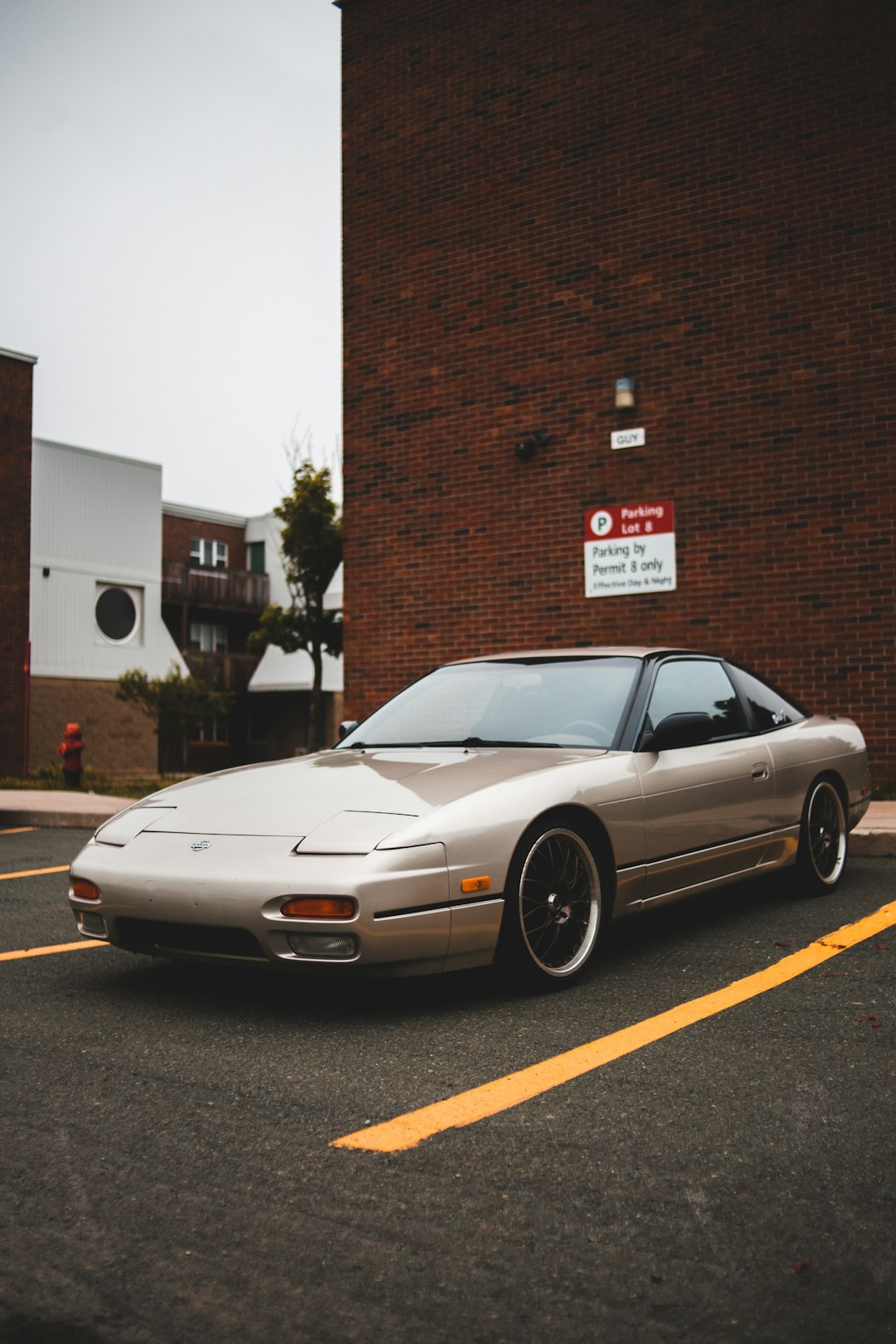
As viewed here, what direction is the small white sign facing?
toward the camera

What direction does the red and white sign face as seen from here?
toward the camera

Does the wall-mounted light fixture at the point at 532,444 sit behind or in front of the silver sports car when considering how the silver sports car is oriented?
behind

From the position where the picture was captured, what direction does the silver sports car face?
facing the viewer and to the left of the viewer

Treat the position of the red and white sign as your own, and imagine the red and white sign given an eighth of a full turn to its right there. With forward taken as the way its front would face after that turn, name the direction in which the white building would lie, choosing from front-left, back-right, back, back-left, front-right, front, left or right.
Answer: right

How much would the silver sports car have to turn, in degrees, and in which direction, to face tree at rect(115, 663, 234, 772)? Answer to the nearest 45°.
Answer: approximately 135° to its right

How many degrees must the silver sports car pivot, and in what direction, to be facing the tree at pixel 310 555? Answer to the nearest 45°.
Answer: approximately 135° to its right

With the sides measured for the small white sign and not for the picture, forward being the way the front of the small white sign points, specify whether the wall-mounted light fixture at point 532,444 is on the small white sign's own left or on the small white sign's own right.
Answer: on the small white sign's own right

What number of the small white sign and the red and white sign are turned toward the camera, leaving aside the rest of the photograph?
2

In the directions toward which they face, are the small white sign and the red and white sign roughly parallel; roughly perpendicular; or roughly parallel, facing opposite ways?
roughly parallel

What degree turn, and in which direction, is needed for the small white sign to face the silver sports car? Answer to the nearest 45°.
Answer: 0° — it already faces it
